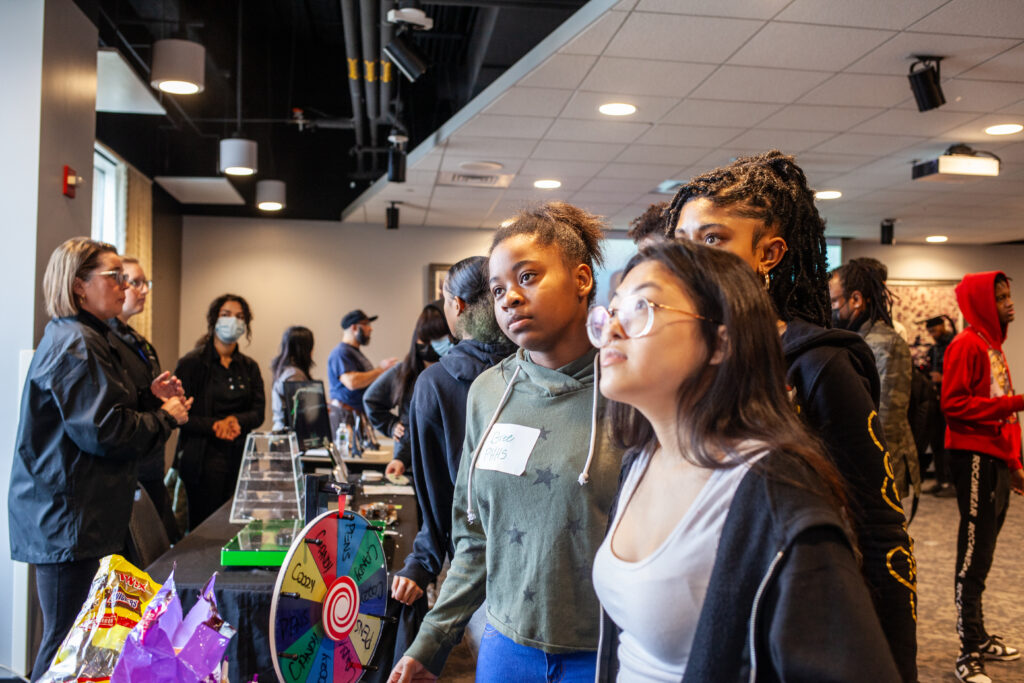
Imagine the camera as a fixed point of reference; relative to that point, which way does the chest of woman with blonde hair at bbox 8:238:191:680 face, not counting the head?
to the viewer's right

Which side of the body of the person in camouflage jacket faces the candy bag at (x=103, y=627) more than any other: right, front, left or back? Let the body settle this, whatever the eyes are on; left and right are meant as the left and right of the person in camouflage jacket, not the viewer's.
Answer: left

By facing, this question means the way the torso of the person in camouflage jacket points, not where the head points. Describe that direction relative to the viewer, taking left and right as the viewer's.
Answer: facing to the left of the viewer

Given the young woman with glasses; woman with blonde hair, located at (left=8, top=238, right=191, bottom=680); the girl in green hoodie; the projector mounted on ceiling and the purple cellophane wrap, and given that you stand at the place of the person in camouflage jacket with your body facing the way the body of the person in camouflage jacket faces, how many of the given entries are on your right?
1

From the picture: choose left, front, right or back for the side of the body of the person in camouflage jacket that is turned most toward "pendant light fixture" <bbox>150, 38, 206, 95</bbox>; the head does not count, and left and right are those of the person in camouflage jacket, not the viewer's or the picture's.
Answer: front

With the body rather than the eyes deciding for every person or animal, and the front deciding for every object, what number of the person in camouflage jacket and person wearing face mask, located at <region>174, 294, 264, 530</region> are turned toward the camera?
1

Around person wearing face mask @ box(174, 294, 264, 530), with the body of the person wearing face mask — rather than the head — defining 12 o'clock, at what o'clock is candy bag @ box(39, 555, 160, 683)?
The candy bag is roughly at 12 o'clock from the person wearing face mask.

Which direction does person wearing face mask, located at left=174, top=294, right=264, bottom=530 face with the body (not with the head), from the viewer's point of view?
toward the camera

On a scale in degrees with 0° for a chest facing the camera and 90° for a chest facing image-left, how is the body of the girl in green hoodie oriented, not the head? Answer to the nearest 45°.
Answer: approximately 45°

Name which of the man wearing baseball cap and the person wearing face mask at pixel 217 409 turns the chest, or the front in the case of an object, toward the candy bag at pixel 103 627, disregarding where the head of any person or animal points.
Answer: the person wearing face mask

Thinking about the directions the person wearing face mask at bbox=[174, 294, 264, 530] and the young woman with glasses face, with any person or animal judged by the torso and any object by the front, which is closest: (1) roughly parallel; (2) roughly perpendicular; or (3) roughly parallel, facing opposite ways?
roughly perpendicular

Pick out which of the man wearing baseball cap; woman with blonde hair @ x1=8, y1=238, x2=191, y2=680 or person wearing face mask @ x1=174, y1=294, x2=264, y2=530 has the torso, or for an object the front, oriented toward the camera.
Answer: the person wearing face mask

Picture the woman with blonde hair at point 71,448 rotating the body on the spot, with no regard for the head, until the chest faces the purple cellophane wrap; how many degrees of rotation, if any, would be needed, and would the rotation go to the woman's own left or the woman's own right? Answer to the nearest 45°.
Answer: approximately 90° to the woman's own right

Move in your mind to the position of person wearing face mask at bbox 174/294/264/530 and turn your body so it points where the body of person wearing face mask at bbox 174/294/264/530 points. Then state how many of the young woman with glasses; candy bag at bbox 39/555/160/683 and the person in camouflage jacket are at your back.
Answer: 0

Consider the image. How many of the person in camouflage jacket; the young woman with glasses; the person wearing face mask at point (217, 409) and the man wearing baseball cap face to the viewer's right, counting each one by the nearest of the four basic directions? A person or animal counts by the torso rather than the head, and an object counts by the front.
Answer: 1

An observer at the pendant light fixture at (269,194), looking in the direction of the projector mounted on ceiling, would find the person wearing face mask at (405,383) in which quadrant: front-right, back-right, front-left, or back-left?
front-right

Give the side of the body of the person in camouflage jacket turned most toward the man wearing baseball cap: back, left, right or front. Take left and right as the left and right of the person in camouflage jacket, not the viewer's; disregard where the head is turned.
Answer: front

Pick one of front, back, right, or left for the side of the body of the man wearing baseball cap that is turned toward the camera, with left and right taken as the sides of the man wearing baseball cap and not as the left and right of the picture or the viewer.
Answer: right

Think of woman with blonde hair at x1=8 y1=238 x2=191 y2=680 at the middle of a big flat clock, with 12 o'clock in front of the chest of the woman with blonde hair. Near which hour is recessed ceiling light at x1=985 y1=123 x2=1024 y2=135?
The recessed ceiling light is roughly at 12 o'clock from the woman with blonde hair.
